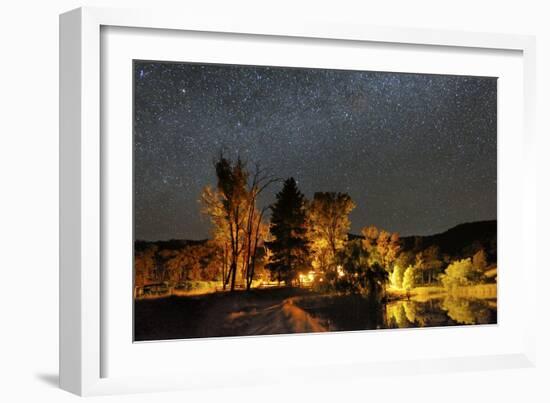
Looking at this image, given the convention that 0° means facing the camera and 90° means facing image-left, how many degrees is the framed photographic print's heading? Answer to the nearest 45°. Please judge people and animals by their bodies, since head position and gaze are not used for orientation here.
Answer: approximately 315°
